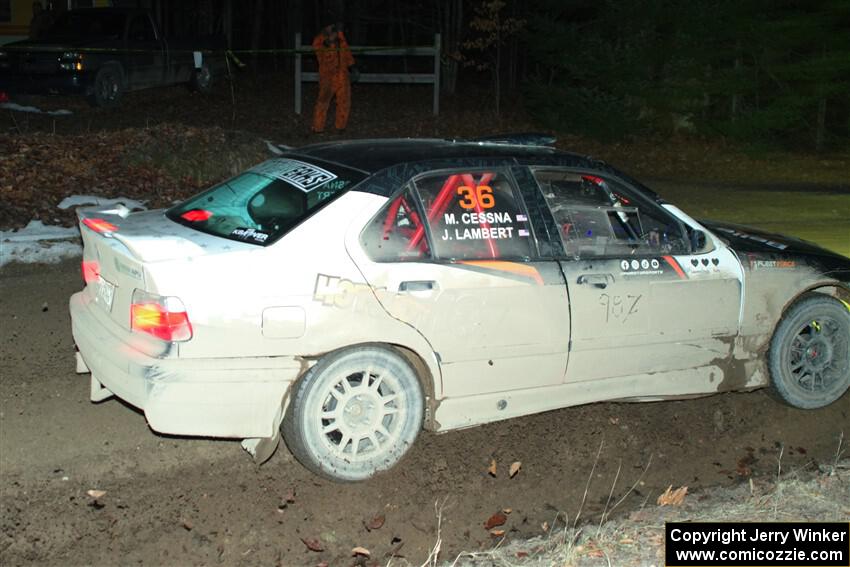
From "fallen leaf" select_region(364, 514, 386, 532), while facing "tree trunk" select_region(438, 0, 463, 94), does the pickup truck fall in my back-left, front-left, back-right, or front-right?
front-left

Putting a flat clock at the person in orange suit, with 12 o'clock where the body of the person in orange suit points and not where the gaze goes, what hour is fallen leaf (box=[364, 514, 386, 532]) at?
The fallen leaf is roughly at 12 o'clock from the person in orange suit.

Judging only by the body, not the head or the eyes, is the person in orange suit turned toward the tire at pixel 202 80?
no

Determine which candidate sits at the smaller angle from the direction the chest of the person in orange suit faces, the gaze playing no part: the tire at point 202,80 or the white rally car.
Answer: the white rally car

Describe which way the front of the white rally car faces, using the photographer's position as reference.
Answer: facing away from the viewer and to the right of the viewer

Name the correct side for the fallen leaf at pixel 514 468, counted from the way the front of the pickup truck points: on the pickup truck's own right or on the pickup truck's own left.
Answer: on the pickup truck's own left

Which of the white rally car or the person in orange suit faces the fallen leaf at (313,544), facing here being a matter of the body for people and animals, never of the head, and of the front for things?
the person in orange suit

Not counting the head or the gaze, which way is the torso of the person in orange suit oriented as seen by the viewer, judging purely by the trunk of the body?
toward the camera

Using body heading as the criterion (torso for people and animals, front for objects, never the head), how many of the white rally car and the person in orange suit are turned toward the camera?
1

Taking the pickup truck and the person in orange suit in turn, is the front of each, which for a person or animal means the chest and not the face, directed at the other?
no

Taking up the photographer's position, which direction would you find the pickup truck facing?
facing the viewer and to the left of the viewer

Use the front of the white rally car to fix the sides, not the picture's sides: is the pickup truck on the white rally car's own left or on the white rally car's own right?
on the white rally car's own left

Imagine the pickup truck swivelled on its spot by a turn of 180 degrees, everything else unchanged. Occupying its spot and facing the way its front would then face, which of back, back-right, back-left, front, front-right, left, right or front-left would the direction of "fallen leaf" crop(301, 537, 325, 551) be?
back-right

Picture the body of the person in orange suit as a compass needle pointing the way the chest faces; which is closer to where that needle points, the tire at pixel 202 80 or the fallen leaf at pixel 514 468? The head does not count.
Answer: the fallen leaf

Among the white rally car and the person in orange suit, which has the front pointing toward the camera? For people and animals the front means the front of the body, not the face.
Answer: the person in orange suit

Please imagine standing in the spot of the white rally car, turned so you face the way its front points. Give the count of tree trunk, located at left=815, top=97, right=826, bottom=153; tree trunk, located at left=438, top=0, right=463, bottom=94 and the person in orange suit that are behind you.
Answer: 0

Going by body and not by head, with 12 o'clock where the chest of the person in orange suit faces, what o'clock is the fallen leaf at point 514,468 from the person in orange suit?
The fallen leaf is roughly at 12 o'clock from the person in orange suit.

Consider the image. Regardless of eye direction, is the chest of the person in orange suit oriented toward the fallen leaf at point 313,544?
yes
